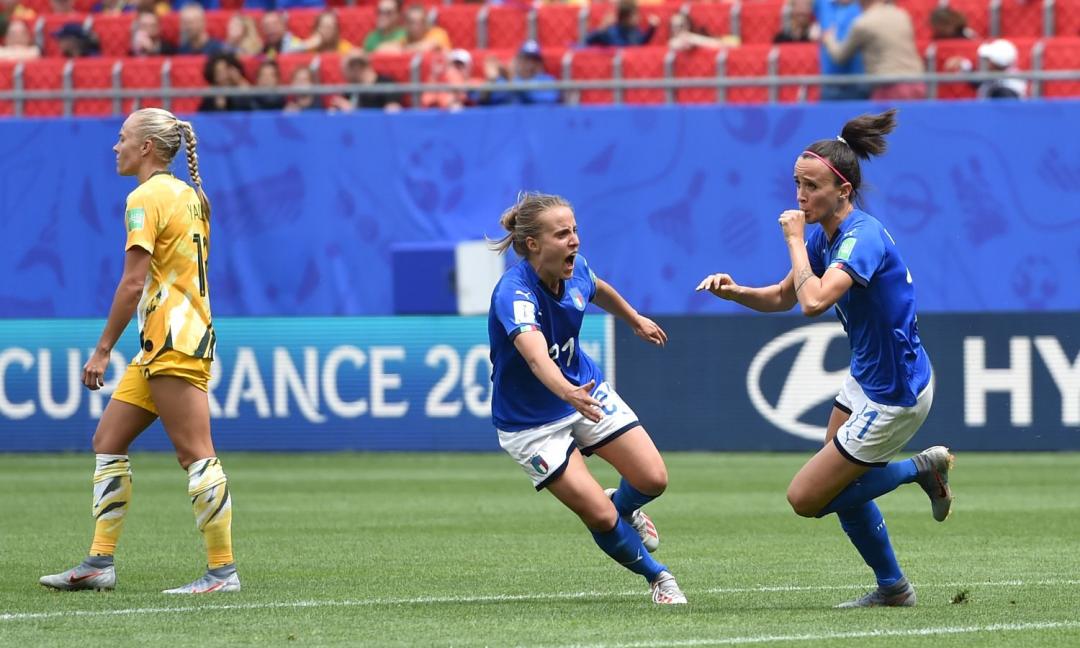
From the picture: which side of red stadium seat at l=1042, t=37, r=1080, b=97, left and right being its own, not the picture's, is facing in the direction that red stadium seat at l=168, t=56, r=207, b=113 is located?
right

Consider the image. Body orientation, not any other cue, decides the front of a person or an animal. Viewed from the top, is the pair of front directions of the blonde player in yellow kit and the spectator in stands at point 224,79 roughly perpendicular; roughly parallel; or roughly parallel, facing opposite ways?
roughly perpendicular

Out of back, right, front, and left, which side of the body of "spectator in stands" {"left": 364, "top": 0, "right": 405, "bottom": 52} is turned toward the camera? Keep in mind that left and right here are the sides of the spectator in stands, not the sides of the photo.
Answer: front

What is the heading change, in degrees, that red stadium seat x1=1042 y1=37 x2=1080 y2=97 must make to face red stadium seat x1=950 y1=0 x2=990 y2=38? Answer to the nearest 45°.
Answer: approximately 135° to its right

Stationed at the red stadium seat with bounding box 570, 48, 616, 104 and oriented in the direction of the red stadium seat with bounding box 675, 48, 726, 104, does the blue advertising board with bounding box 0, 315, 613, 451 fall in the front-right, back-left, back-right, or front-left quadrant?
back-right

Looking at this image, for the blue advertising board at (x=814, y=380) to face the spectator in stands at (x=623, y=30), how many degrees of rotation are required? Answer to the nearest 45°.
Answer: approximately 135° to its right

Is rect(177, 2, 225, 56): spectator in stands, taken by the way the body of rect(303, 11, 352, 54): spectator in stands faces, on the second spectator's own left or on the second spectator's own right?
on the second spectator's own right

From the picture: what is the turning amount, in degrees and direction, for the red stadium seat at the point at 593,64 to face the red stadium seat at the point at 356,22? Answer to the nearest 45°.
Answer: approximately 135° to its right

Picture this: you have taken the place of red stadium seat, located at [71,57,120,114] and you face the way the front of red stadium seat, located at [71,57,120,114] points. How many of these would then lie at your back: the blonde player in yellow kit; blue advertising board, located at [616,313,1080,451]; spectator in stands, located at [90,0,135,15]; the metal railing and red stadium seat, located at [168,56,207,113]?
1

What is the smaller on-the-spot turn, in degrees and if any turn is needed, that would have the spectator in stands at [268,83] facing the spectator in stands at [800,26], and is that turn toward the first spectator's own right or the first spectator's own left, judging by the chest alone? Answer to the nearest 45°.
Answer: approximately 90° to the first spectator's own left

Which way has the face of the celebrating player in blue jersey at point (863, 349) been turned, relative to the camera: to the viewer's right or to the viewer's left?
to the viewer's left

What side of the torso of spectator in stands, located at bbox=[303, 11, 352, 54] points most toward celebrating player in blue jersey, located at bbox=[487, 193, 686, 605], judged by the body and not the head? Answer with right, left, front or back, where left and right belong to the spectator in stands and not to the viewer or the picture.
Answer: front

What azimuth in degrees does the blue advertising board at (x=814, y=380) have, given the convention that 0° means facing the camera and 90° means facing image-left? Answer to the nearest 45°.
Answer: approximately 0°

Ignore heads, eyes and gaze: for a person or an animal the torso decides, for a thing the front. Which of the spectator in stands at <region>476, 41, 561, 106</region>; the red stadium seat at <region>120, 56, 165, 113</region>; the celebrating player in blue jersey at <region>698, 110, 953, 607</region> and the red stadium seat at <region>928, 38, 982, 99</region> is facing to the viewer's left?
the celebrating player in blue jersey

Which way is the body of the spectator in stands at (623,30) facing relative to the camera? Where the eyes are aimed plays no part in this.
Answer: toward the camera
